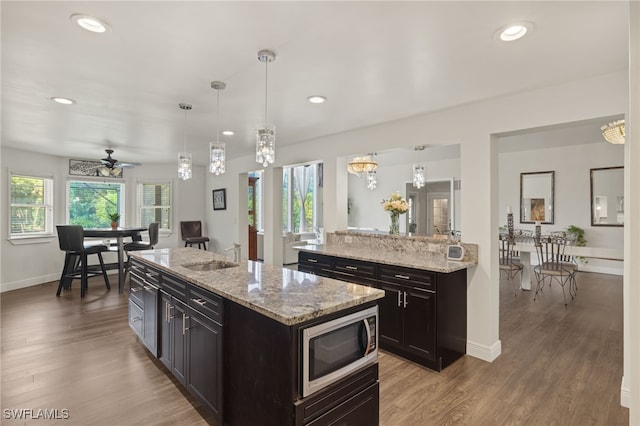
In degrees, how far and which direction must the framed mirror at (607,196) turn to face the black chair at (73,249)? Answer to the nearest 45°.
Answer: approximately 45° to its right

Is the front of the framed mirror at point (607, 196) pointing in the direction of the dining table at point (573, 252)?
yes

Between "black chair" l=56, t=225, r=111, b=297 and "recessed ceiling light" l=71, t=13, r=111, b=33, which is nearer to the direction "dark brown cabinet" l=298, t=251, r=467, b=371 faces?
the recessed ceiling light

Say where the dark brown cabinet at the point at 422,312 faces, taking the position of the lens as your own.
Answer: facing the viewer and to the left of the viewer

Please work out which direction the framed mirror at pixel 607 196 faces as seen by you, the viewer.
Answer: facing the viewer

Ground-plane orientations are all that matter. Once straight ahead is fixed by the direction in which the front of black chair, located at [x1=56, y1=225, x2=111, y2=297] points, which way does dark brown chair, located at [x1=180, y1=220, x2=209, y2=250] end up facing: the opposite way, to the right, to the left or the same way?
to the right

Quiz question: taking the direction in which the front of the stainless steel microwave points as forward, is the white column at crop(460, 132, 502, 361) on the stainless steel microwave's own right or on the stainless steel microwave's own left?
on the stainless steel microwave's own left

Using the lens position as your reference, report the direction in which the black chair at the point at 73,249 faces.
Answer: facing away from the viewer and to the right of the viewer

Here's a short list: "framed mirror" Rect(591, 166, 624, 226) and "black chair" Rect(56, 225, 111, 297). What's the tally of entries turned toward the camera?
1

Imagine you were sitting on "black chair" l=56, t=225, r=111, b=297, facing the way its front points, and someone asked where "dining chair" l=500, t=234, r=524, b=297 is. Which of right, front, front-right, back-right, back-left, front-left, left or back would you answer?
right

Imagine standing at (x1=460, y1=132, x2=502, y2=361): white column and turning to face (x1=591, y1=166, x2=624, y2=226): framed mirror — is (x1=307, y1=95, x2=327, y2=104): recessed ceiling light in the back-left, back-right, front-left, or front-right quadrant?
back-left

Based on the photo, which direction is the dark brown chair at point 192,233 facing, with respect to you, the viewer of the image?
facing the viewer and to the right of the viewer

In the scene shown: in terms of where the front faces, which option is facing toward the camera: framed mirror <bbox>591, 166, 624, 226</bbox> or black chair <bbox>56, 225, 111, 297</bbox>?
the framed mirror

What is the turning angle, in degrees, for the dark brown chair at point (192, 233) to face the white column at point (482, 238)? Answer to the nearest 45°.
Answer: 0° — it already faces it

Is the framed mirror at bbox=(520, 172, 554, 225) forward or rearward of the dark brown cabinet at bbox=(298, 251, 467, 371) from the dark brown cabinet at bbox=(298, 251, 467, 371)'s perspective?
rearward
